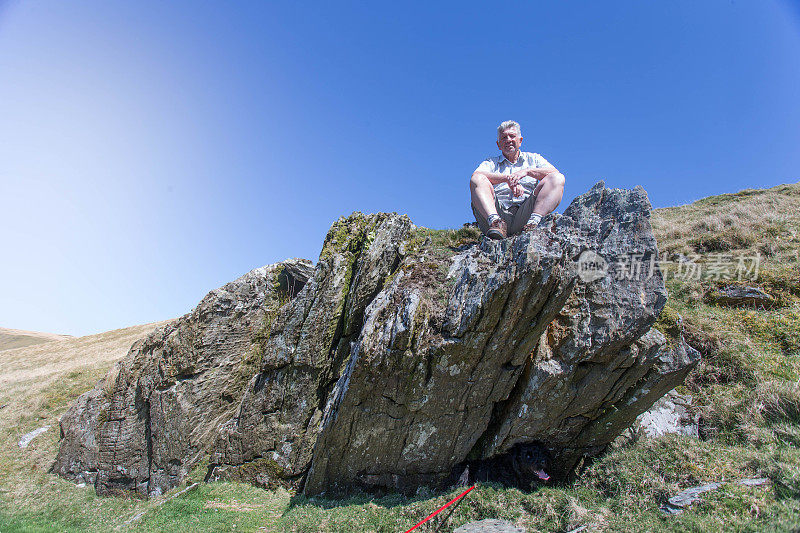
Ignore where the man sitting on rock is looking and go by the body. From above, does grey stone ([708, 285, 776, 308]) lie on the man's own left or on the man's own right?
on the man's own left

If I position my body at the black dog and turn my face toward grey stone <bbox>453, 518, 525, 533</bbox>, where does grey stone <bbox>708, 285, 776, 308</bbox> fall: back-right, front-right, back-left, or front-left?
back-left

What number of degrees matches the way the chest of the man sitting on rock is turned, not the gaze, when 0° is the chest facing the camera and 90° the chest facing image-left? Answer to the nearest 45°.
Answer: approximately 0°
